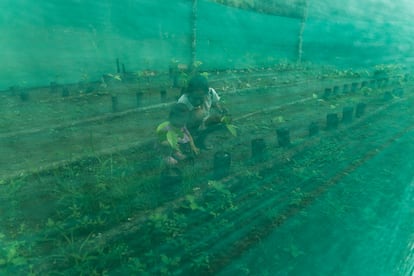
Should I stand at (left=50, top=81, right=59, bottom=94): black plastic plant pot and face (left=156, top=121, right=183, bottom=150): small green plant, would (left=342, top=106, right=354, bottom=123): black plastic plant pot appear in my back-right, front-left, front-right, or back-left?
front-left

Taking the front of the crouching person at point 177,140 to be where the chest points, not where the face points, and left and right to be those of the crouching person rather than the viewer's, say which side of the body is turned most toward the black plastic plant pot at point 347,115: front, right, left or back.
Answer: left

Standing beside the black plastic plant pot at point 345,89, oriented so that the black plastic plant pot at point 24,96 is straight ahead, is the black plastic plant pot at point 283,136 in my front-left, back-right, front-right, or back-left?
front-left

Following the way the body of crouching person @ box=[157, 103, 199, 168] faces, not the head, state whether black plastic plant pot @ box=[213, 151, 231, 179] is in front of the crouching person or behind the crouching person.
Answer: in front

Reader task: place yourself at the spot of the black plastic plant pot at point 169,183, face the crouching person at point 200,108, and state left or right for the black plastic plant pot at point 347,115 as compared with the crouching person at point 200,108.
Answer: right

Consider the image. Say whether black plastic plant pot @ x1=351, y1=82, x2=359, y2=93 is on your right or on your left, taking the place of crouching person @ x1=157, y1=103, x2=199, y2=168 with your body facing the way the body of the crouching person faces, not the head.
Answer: on your left

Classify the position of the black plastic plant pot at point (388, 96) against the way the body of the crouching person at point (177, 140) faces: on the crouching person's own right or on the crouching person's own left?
on the crouching person's own left

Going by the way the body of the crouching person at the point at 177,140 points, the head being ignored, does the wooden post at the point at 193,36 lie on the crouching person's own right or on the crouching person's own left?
on the crouching person's own left

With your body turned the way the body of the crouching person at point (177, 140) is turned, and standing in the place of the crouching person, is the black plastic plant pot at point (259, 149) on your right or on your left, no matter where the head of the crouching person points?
on your left

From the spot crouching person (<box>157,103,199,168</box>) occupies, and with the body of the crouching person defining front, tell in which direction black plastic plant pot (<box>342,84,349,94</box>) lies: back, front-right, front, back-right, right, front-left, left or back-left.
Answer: left

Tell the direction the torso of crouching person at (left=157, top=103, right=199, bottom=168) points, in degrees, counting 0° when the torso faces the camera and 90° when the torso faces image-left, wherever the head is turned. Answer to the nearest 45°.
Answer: approximately 315°
